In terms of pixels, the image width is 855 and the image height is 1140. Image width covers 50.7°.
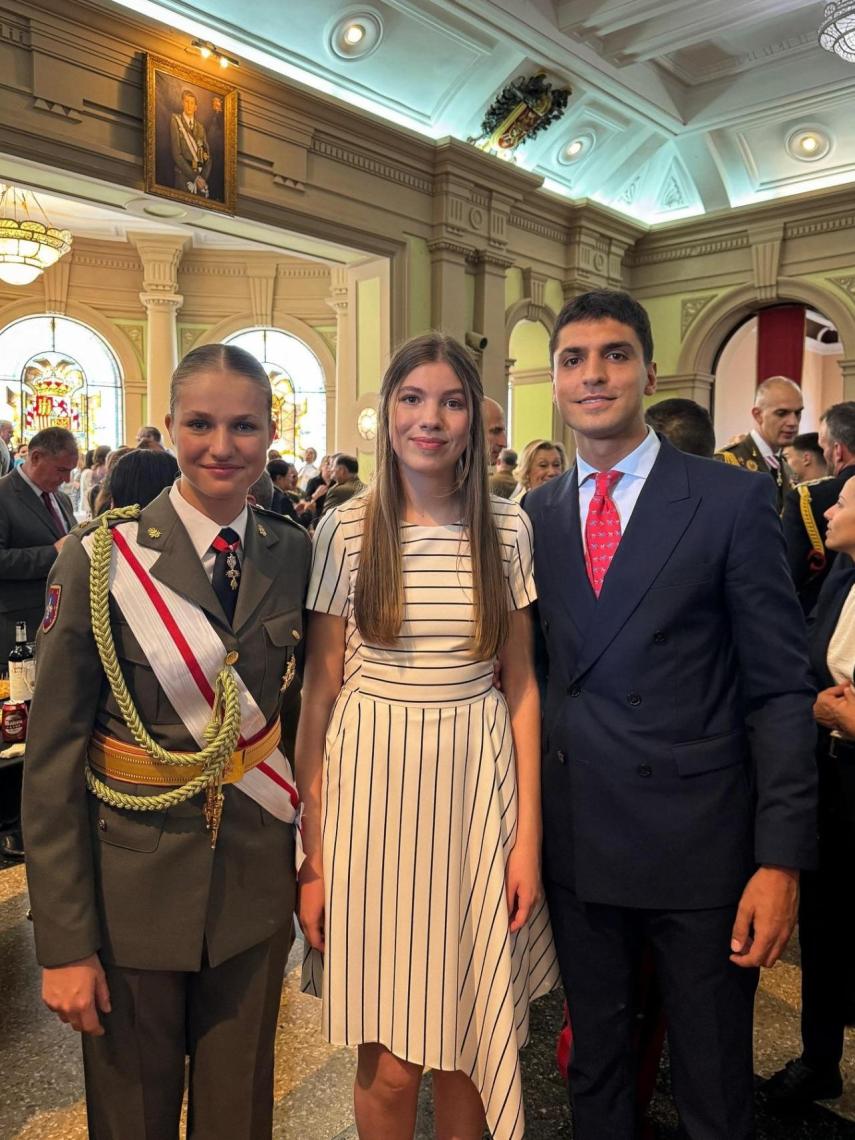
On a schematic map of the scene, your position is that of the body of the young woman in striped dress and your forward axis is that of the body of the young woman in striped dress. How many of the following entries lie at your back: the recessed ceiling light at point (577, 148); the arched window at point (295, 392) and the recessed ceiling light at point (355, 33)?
3

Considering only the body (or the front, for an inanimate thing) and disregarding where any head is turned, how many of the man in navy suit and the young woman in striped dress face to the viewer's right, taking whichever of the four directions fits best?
0

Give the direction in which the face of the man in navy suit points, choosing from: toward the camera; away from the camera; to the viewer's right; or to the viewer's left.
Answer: toward the camera

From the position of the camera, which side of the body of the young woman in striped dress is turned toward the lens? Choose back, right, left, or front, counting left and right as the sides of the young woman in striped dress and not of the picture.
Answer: front

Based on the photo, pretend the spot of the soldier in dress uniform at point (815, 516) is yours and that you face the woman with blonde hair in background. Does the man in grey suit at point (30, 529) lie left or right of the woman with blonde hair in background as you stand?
left

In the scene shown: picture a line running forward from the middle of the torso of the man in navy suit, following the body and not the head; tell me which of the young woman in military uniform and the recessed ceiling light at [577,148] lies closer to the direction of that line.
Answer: the young woman in military uniform

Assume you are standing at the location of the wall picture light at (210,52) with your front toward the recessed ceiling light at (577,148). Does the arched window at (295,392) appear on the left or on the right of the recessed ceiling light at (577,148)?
left

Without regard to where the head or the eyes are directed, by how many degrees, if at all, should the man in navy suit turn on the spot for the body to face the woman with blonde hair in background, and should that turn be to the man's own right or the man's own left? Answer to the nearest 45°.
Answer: approximately 135° to the man's own right

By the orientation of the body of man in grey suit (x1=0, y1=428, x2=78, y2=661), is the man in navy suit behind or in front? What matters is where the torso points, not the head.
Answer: in front

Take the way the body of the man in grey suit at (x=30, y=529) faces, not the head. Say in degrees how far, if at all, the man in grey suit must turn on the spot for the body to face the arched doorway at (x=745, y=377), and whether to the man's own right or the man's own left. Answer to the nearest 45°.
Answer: approximately 90° to the man's own left

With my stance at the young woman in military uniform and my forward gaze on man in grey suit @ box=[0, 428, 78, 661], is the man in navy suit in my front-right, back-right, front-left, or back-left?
back-right

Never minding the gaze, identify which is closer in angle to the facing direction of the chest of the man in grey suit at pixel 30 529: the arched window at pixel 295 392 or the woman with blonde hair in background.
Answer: the woman with blonde hair in background

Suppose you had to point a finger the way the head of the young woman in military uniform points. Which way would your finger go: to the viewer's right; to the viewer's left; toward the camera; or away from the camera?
toward the camera

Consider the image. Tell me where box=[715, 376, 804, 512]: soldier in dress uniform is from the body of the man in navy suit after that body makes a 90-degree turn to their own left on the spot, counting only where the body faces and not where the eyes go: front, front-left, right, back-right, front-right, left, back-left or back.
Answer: back-left

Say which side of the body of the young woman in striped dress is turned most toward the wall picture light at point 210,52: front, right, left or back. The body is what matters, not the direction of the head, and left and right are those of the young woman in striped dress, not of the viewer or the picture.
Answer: back

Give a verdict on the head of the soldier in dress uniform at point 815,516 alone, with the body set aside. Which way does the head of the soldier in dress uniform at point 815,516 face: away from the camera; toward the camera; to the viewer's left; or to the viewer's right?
to the viewer's left

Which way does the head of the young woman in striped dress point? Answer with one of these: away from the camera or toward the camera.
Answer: toward the camera
